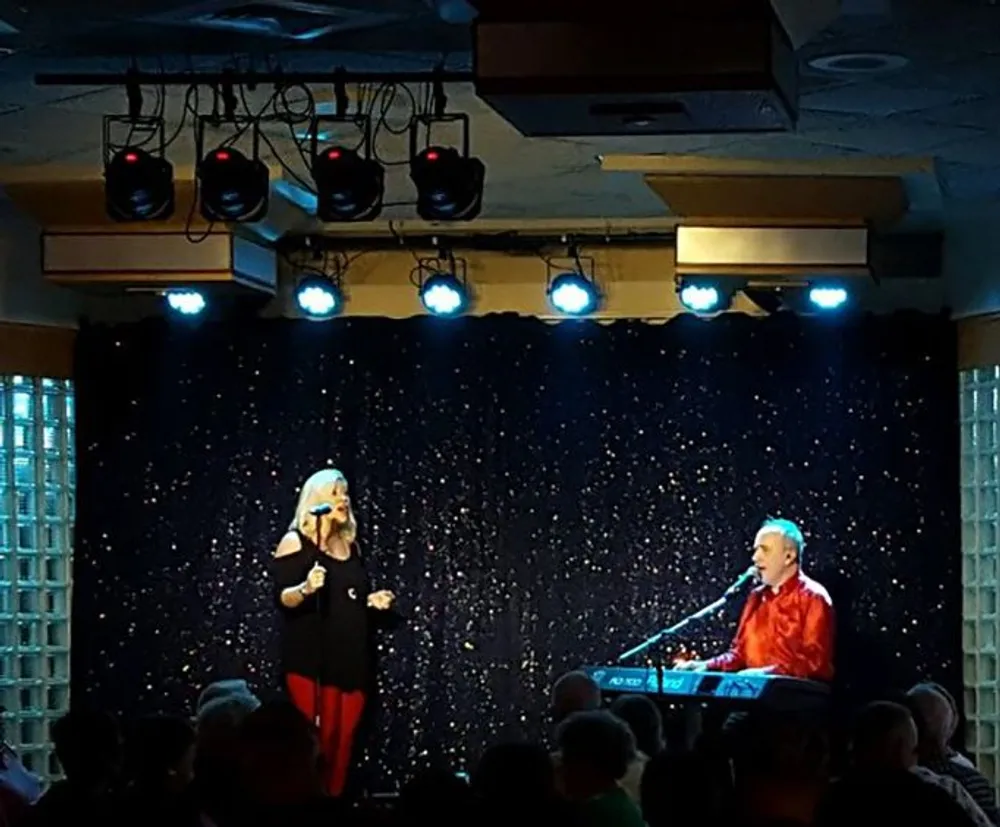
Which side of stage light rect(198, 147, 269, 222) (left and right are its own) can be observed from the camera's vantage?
front

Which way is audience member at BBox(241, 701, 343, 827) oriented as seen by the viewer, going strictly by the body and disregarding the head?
away from the camera

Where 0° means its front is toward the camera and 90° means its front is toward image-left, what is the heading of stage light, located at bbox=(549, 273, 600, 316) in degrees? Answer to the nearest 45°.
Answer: approximately 0°

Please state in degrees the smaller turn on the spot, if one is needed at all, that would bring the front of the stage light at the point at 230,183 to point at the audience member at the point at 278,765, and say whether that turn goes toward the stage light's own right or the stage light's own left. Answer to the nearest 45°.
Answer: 0° — it already faces them

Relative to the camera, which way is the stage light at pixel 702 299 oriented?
toward the camera

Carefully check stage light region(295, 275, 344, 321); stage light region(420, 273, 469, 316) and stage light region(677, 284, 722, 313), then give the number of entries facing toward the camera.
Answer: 3

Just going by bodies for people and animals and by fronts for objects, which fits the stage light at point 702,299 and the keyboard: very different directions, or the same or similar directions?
very different directions

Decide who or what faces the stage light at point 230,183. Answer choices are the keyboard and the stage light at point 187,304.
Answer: the stage light at point 187,304

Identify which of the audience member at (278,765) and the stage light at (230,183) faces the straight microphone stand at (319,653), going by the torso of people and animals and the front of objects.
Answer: the audience member

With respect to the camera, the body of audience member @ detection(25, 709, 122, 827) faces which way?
away from the camera

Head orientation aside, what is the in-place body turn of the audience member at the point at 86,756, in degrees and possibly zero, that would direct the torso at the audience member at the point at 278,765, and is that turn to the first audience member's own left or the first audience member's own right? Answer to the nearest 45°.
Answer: approximately 135° to the first audience member's own right

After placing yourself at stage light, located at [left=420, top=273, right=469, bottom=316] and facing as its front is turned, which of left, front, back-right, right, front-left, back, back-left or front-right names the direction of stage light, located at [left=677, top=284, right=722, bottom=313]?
left

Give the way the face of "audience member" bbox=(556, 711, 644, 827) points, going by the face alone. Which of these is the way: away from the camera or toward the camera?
away from the camera

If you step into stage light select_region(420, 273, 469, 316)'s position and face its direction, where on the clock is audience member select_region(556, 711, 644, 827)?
The audience member is roughly at 12 o'clock from the stage light.
